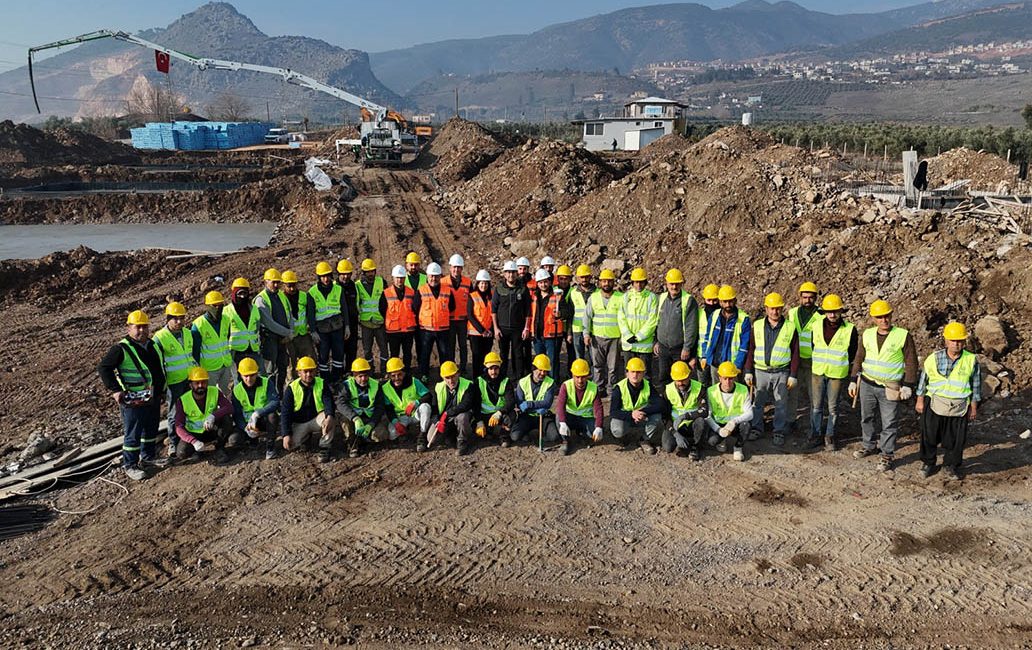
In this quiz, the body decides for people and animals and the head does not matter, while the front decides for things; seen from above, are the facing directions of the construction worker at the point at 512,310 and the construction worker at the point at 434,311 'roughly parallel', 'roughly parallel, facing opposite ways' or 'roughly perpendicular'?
roughly parallel

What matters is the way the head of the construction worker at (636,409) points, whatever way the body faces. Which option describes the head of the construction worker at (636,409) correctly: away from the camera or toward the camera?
toward the camera

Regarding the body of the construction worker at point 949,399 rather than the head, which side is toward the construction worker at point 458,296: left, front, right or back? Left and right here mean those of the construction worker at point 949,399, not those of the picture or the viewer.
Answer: right

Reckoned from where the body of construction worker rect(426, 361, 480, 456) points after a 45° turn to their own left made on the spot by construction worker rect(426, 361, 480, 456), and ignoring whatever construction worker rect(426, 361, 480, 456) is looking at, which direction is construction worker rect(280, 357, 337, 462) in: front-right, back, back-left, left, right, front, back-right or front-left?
back-right

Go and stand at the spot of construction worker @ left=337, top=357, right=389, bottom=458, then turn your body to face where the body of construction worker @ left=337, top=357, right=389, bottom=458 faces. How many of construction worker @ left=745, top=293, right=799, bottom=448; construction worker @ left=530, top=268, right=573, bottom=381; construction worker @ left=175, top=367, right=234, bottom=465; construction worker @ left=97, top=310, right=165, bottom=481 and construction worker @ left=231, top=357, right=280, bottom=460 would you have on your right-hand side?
3

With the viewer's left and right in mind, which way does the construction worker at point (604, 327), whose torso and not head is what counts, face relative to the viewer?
facing the viewer

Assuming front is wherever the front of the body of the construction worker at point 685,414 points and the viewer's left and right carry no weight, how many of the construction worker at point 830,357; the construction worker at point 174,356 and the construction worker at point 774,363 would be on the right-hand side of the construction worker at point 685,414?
1

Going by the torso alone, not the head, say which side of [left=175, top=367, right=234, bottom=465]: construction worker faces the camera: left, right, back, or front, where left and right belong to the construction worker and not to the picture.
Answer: front

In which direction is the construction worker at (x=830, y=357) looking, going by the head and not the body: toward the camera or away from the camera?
toward the camera

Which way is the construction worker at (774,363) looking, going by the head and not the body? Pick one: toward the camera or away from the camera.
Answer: toward the camera

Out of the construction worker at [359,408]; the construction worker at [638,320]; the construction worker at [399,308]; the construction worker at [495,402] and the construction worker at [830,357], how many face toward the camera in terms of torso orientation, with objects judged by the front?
5

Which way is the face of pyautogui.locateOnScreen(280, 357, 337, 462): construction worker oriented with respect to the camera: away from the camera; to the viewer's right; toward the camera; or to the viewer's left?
toward the camera

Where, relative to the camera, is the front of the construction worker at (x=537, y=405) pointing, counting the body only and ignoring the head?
toward the camera

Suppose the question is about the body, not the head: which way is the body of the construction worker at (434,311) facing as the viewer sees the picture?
toward the camera
